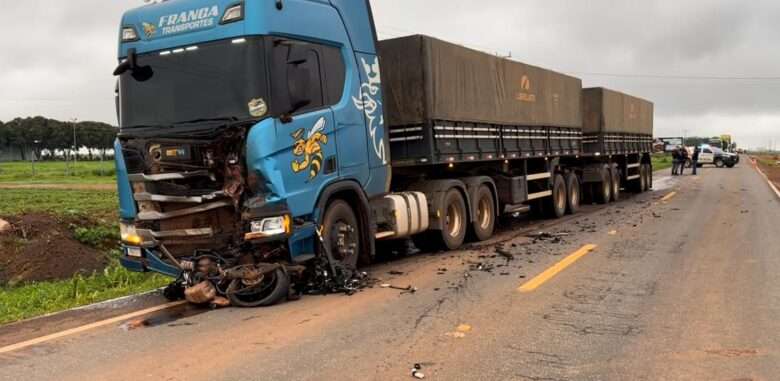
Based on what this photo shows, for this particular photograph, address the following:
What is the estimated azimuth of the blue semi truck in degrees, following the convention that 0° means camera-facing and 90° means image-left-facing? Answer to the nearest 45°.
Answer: approximately 45°

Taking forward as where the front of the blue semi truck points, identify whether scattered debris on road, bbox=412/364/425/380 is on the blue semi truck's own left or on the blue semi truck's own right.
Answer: on the blue semi truck's own left

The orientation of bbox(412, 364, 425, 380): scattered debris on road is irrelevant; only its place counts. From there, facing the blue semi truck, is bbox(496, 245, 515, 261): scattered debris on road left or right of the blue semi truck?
right
